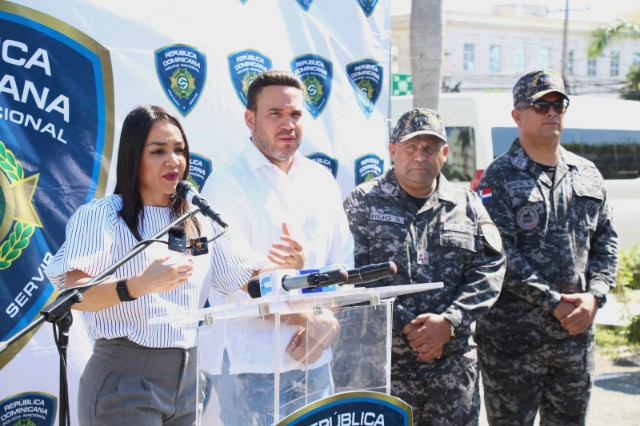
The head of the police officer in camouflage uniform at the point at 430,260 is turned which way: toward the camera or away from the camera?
toward the camera

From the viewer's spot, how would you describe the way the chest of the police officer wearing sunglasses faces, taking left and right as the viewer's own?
facing the viewer and to the right of the viewer

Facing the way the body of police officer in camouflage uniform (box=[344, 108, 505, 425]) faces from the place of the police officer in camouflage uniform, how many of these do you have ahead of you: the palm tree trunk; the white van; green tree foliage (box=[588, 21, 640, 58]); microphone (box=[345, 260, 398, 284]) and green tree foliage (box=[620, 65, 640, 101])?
1

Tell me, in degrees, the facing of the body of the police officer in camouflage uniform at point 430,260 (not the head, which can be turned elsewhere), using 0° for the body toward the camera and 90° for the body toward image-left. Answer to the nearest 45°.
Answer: approximately 0°

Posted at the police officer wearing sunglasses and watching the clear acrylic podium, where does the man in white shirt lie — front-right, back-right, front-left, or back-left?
front-right

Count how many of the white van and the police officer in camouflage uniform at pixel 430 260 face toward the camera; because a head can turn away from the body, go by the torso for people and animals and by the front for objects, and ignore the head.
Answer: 1

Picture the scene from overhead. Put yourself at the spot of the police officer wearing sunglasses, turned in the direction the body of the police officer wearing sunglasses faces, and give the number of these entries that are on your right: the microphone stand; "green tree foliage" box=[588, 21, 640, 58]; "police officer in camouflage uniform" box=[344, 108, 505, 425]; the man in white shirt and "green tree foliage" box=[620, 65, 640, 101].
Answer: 3

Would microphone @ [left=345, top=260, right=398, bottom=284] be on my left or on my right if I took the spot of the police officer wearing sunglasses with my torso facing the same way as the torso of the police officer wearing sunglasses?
on my right

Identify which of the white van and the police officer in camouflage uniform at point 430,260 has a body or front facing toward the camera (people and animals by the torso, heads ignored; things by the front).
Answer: the police officer in camouflage uniform

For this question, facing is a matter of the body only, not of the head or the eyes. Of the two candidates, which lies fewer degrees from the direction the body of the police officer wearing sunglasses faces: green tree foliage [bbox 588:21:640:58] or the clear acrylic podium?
the clear acrylic podium

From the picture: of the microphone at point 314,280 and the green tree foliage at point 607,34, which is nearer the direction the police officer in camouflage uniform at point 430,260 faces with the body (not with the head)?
the microphone

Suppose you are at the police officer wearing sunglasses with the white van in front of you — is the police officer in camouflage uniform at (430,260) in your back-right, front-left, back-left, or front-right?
back-left
